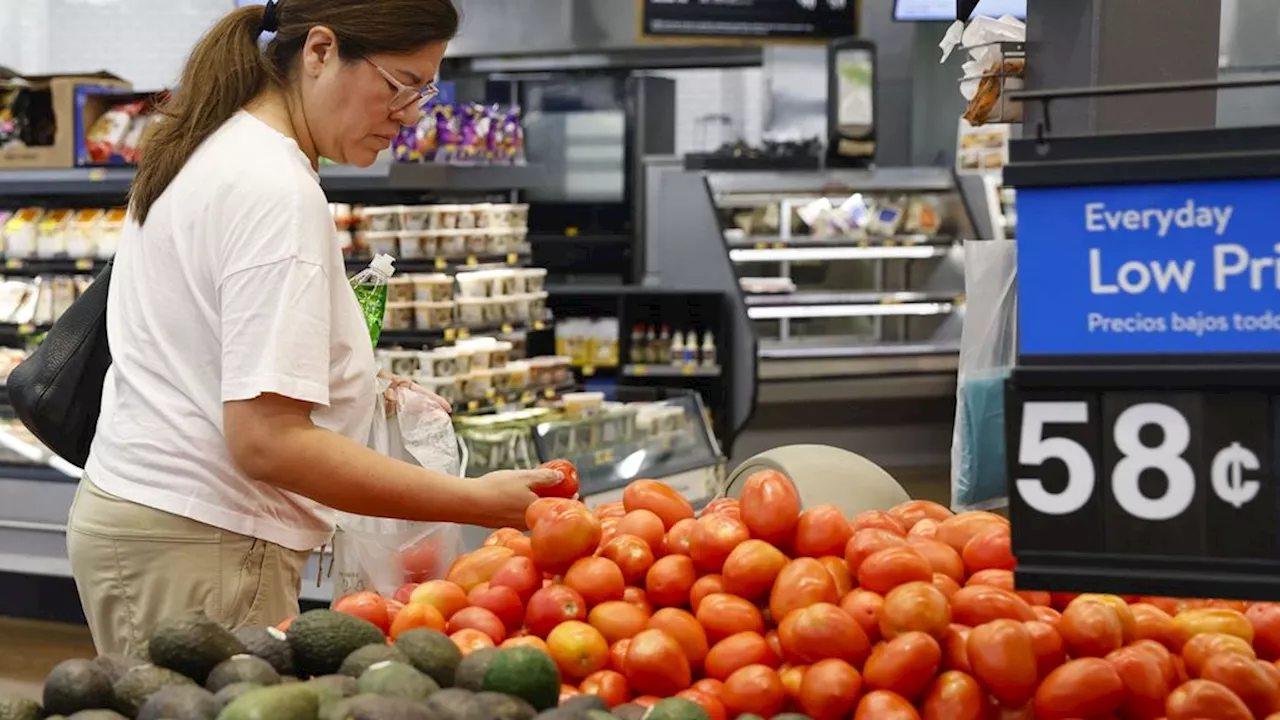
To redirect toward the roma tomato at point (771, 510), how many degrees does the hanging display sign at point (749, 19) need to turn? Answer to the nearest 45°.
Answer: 0° — it already faces it

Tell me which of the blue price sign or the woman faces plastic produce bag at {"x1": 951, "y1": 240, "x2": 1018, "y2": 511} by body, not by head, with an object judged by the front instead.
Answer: the woman

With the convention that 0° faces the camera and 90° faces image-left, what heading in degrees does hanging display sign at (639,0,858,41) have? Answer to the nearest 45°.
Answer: approximately 0°

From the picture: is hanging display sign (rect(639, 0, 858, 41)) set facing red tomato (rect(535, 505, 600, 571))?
yes

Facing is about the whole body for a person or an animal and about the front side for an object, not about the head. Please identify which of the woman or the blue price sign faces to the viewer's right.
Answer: the woman

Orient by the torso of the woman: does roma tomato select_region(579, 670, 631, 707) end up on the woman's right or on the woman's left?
on the woman's right

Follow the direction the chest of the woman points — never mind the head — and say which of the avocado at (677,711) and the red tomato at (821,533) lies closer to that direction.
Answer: the red tomato

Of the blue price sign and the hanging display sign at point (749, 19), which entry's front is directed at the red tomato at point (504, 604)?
the hanging display sign

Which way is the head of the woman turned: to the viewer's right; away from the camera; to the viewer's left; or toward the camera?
to the viewer's right

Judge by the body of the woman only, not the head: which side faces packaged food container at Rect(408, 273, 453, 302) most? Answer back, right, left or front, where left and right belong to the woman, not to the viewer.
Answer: left

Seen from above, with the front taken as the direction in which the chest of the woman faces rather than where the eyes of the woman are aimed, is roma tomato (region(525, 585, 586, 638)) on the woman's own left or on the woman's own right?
on the woman's own right

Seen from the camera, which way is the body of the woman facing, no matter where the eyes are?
to the viewer's right
